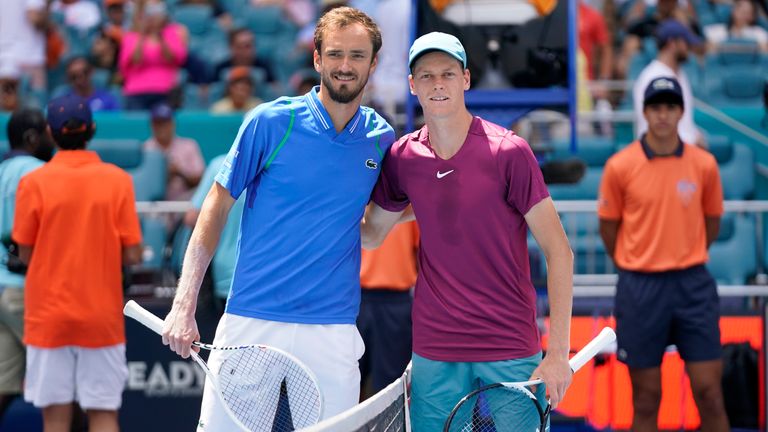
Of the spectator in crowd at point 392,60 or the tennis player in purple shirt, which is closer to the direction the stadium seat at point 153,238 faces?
the tennis player in purple shirt

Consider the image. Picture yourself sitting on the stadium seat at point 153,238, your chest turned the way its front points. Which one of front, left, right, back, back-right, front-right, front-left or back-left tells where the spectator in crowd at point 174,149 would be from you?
back

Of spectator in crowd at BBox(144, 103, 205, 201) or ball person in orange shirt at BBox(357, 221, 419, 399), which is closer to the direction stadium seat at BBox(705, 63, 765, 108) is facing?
the ball person in orange shirt

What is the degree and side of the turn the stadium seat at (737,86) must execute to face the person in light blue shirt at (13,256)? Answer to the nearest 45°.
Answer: approximately 45° to its right

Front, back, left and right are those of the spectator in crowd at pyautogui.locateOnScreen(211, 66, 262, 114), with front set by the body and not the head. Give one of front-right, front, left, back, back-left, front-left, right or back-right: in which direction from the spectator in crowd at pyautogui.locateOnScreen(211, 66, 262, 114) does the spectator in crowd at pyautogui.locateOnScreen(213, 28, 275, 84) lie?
back

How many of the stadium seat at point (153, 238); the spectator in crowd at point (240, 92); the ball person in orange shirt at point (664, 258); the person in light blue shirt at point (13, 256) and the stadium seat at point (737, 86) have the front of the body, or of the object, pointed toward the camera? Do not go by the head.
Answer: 4
